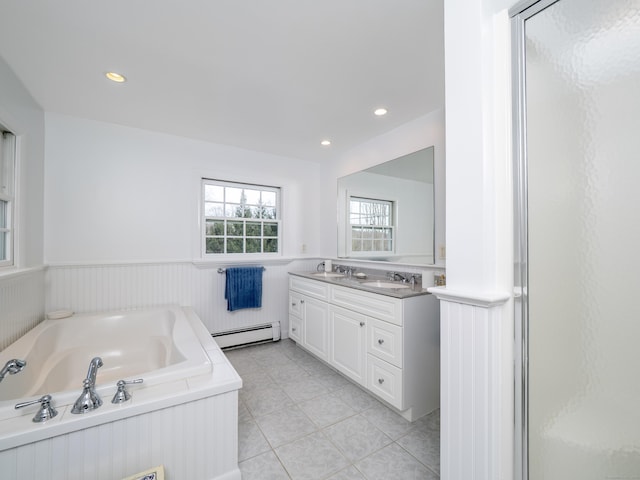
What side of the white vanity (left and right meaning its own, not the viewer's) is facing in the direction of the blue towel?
right

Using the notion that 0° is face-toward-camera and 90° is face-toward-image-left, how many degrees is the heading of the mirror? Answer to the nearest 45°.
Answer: approximately 45°

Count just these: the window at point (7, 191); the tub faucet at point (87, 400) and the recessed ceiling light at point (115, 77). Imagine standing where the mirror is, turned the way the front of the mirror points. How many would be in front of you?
3

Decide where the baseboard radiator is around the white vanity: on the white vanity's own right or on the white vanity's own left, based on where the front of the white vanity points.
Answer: on the white vanity's own right

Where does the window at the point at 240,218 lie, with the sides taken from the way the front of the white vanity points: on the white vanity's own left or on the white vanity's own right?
on the white vanity's own right

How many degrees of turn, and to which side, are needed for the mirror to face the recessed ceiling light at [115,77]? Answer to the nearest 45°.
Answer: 0° — it already faces it

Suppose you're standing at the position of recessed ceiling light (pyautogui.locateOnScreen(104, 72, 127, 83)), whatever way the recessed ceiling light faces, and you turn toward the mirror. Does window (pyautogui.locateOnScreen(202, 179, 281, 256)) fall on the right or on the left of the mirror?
left
